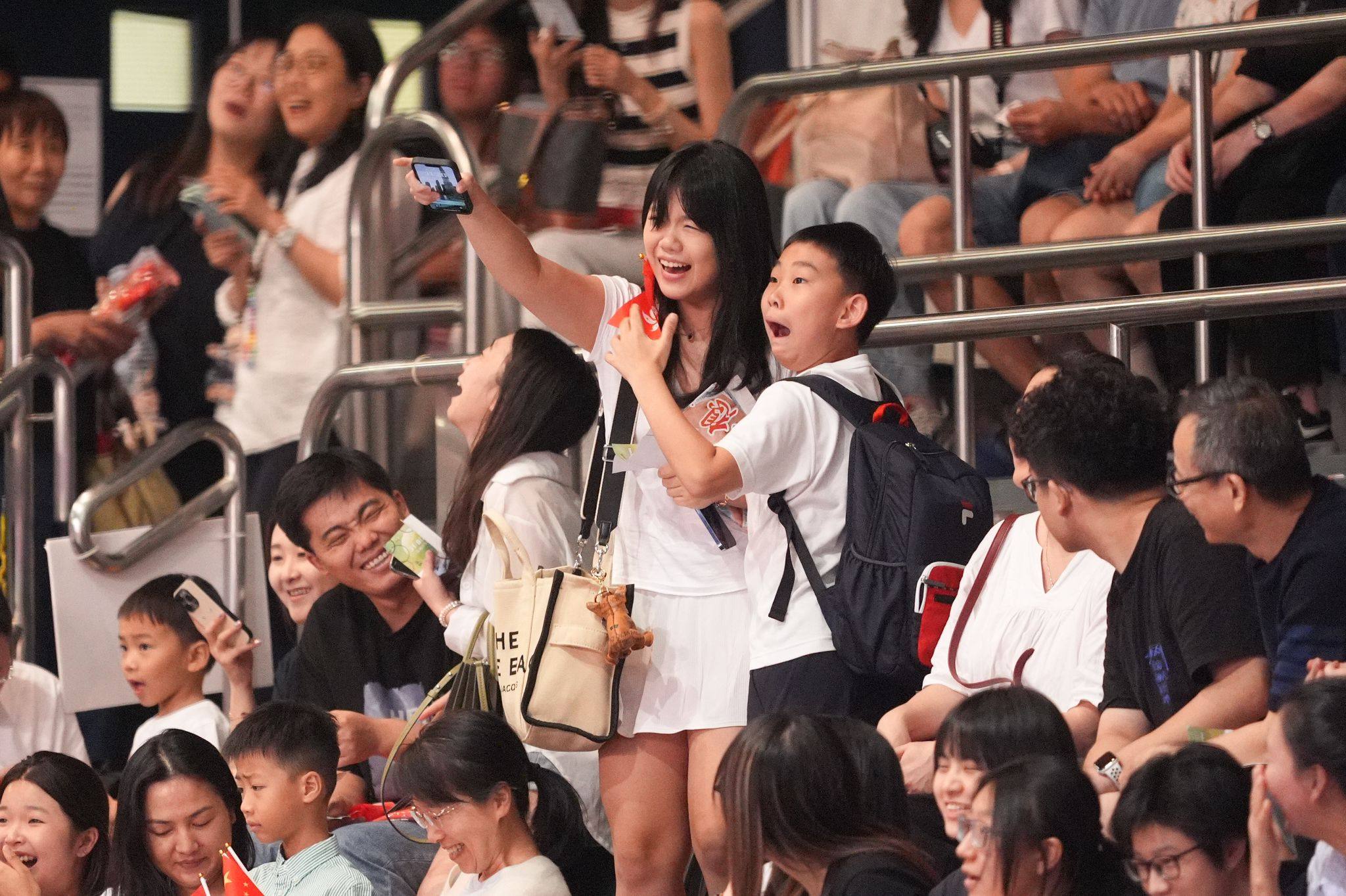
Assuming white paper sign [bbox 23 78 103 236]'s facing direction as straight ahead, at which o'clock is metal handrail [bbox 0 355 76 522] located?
The metal handrail is roughly at 12 o'clock from the white paper sign.

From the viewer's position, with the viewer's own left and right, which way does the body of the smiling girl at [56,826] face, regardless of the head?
facing the viewer and to the left of the viewer

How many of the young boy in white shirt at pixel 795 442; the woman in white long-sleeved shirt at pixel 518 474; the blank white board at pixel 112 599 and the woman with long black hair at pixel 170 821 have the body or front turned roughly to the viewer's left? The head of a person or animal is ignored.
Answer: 2

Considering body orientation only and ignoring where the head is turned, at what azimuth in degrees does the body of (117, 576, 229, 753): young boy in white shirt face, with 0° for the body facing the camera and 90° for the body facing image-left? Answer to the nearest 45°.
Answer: approximately 45°

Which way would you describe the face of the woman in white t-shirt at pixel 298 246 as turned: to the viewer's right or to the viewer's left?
to the viewer's left

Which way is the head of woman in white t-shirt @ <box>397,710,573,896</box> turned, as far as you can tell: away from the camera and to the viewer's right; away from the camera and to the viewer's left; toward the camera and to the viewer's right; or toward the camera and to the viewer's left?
toward the camera and to the viewer's left

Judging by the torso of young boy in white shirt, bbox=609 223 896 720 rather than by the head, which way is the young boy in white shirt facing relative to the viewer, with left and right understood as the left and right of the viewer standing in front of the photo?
facing to the left of the viewer
